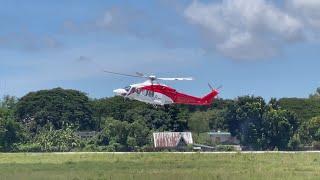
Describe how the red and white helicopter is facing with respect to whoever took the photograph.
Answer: facing to the left of the viewer
